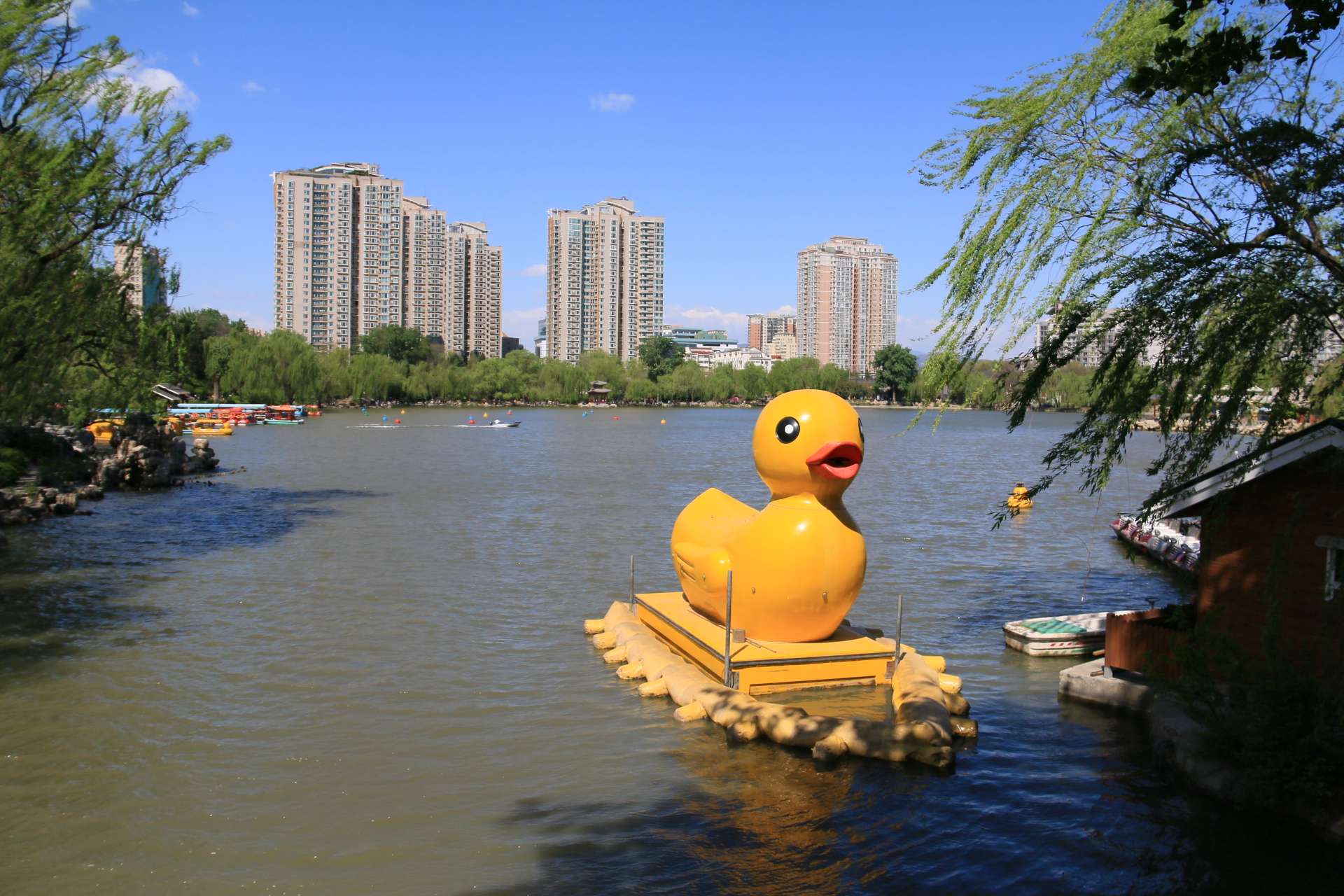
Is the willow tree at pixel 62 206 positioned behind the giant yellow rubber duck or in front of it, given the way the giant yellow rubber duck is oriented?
behind

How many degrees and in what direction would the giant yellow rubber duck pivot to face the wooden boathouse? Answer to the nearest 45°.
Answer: approximately 45° to its left

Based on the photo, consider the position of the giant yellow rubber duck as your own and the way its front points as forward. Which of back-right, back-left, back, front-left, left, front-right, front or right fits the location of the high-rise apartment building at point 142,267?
back

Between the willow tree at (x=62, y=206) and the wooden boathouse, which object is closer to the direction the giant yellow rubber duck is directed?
the wooden boathouse

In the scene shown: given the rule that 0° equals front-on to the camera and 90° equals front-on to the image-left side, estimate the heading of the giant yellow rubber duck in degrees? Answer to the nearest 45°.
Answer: approximately 315°

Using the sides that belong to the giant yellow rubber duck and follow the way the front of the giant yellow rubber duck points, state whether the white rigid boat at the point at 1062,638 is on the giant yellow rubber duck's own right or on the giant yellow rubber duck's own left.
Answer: on the giant yellow rubber duck's own left

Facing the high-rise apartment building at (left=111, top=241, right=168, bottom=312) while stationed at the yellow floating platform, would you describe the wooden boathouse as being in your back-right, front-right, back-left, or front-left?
back-right
